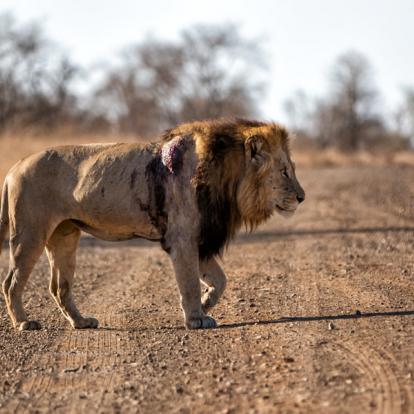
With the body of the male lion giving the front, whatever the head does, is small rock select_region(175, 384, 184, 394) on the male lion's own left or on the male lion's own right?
on the male lion's own right

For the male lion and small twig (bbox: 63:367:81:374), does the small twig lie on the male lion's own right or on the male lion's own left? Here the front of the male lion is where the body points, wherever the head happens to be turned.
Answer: on the male lion's own right

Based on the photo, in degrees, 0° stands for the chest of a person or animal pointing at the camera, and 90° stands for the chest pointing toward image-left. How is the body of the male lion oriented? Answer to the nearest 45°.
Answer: approximately 270°

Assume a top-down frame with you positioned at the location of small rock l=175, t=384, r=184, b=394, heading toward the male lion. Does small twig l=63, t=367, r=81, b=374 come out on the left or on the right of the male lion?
left
